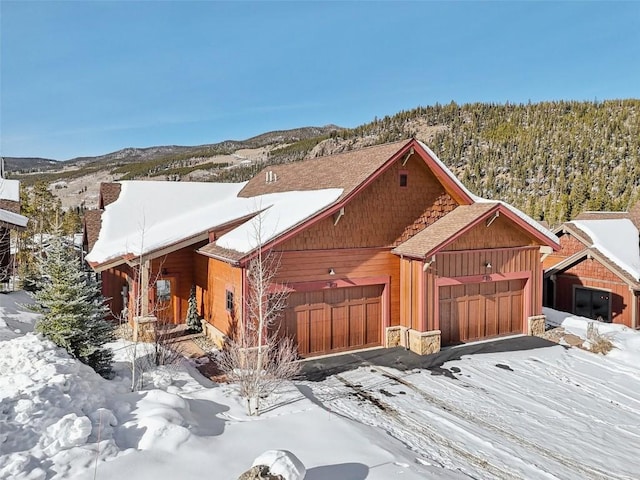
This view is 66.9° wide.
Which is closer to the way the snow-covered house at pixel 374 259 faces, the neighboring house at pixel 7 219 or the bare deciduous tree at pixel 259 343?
the bare deciduous tree

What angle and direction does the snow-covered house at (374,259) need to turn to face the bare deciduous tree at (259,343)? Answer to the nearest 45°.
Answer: approximately 90° to its right

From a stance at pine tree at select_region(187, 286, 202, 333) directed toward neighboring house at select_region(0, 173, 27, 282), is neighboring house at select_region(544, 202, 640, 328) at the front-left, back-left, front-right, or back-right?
back-right

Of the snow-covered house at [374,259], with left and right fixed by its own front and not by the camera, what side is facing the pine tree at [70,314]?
right

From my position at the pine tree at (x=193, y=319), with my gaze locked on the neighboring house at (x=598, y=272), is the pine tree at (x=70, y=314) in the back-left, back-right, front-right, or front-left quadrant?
back-right

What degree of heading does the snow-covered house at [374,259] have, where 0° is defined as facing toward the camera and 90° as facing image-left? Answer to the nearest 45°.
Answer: approximately 315°

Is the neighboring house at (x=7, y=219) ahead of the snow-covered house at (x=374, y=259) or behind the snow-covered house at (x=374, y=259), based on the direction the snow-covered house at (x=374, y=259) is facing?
behind
